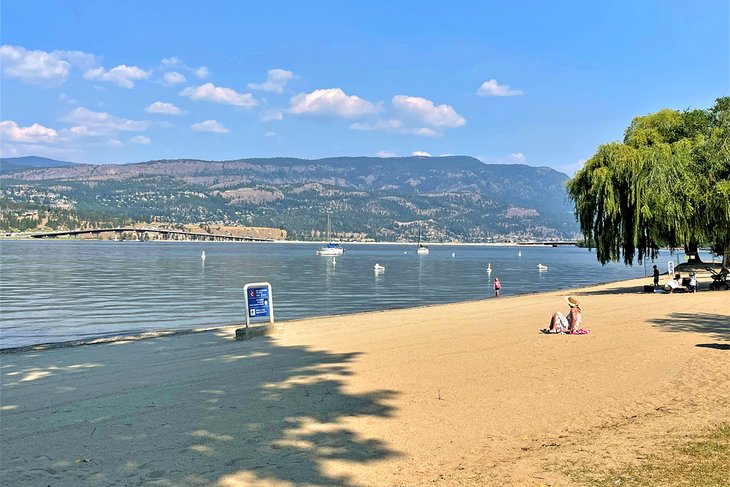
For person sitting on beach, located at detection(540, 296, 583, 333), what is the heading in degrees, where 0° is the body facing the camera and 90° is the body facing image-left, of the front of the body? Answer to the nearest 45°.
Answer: approximately 90°

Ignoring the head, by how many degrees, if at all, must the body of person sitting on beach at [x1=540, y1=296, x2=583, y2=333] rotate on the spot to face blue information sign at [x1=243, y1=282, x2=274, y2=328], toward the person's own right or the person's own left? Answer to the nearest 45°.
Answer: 0° — they already face it

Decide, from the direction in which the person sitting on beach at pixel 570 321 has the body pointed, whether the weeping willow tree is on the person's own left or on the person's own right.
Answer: on the person's own right

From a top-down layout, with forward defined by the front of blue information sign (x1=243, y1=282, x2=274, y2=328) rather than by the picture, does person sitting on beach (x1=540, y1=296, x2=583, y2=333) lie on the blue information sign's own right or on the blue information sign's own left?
on the blue information sign's own left

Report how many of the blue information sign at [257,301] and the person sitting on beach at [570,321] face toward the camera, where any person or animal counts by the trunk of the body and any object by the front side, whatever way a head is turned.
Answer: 1

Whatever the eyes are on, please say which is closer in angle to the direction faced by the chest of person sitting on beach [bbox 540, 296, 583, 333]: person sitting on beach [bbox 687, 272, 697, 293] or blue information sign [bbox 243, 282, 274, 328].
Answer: the blue information sign

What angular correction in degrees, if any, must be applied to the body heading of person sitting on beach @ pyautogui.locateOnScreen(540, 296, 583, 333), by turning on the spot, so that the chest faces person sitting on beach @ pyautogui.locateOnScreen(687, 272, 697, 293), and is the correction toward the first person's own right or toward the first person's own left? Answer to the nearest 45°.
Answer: approximately 90° to the first person's own right

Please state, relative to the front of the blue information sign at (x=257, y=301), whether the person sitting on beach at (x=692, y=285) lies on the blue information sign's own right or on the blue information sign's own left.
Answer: on the blue information sign's own left
